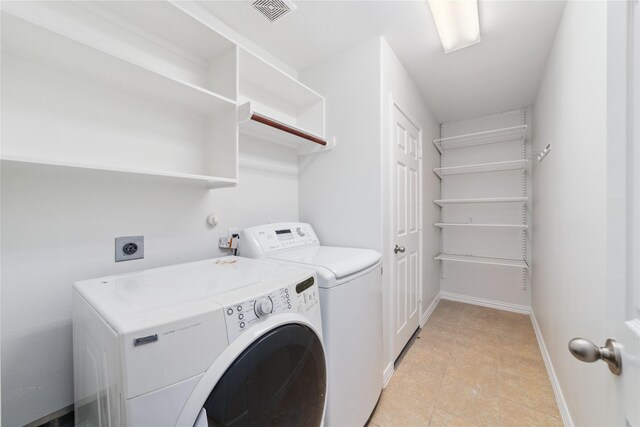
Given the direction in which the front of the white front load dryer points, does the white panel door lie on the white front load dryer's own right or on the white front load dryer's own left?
on the white front load dryer's own left

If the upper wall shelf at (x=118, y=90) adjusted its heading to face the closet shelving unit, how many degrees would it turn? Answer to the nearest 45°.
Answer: approximately 45° to its left

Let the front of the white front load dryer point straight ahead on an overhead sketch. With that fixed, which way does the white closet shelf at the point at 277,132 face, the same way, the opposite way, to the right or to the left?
the same way

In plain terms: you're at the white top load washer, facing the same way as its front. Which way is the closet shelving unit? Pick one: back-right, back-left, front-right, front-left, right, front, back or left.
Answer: left

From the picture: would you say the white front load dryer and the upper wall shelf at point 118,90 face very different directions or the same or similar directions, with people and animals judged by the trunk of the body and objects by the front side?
same or similar directions

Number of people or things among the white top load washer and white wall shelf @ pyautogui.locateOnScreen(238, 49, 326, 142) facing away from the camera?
0

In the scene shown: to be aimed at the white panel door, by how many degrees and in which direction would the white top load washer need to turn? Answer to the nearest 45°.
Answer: approximately 90° to its left

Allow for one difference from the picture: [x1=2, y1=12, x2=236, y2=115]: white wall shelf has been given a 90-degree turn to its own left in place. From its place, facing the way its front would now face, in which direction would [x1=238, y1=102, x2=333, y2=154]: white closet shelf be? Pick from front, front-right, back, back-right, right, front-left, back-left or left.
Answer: front-right

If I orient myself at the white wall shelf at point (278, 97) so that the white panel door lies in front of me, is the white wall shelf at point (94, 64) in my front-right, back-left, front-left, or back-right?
back-right

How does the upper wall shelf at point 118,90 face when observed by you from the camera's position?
facing the viewer and to the right of the viewer

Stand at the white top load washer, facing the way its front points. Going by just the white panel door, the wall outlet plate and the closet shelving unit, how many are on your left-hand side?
2

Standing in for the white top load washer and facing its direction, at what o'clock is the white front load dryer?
The white front load dryer is roughly at 3 o'clock from the white top load washer.

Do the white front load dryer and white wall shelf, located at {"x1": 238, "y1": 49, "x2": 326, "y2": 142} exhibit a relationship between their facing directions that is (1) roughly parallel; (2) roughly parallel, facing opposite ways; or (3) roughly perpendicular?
roughly parallel
